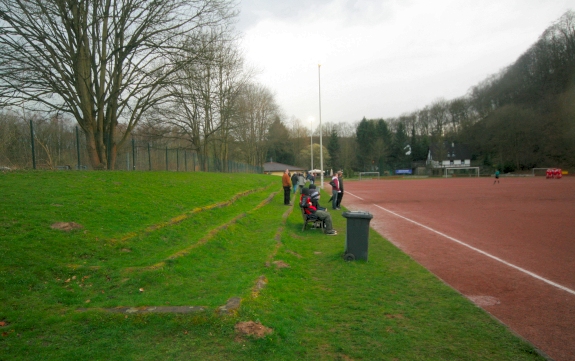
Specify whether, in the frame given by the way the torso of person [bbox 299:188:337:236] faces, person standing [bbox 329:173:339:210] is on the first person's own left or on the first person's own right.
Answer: on the first person's own left

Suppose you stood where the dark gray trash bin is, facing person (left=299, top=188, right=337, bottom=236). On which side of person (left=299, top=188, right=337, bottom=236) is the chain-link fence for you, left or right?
left

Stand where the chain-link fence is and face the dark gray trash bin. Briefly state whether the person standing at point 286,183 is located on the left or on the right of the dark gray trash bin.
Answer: left

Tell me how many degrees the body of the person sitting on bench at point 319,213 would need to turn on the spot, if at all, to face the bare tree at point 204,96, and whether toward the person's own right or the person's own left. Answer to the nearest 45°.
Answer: approximately 135° to the person's own left

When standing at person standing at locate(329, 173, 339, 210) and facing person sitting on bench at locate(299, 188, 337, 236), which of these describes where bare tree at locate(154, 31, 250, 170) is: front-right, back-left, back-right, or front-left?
back-right

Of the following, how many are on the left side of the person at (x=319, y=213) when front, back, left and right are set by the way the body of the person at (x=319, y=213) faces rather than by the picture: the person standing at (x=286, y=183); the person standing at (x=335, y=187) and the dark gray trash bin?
2

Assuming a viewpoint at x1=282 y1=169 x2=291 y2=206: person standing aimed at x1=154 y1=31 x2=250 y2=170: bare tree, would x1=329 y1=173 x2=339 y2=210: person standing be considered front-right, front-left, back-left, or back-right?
back-right

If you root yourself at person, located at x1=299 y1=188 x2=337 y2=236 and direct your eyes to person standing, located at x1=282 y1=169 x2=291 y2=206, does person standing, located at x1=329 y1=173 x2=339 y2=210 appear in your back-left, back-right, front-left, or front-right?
front-right

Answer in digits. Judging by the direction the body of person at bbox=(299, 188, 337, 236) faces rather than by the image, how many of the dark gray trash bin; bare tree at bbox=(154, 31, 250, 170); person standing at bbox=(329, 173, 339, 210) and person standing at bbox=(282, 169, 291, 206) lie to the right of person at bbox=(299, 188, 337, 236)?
1

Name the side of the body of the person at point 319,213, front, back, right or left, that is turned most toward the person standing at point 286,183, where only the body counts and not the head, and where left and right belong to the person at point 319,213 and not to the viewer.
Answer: left

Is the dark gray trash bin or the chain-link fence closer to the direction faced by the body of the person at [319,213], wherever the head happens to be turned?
the dark gray trash bin

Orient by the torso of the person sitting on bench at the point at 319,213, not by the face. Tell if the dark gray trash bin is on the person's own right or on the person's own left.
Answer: on the person's own right

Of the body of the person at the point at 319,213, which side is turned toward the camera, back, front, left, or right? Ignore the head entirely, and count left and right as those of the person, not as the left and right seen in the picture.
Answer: right

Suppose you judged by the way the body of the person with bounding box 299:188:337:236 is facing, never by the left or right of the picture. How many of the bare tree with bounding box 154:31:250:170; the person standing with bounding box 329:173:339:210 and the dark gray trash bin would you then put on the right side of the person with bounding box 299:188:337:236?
1

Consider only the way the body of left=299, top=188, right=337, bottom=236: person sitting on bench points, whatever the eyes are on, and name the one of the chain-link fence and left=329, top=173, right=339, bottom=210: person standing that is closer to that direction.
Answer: the person standing
